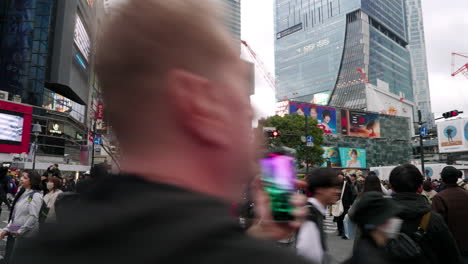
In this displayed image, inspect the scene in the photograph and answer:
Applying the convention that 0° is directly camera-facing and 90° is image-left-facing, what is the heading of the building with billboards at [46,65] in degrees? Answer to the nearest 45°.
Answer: approximately 315°

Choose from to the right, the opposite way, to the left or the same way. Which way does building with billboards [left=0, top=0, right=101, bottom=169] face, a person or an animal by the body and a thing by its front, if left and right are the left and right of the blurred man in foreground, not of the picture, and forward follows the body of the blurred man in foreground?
to the right

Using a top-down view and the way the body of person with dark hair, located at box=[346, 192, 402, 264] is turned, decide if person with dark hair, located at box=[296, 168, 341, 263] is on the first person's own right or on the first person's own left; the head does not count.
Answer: on the first person's own left
